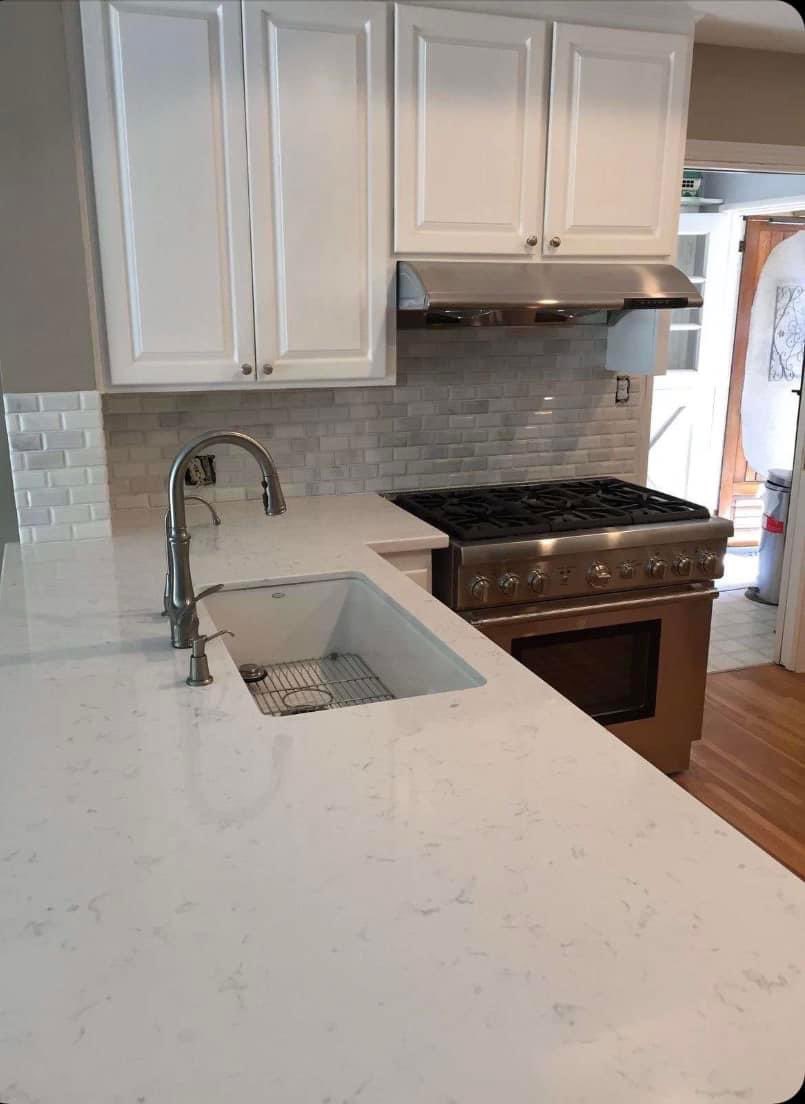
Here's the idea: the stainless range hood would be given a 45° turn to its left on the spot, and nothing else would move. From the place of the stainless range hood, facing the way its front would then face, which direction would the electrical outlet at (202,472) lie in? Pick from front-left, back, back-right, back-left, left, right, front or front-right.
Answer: back

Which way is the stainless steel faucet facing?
to the viewer's right

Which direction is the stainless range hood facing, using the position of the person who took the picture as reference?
facing the viewer and to the right of the viewer

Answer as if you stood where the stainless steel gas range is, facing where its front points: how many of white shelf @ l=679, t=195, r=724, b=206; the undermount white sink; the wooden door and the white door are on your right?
1

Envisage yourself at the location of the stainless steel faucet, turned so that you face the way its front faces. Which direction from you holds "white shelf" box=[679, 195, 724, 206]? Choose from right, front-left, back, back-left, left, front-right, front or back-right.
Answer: front-left

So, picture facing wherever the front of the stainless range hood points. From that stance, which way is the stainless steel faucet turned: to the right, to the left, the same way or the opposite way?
to the left

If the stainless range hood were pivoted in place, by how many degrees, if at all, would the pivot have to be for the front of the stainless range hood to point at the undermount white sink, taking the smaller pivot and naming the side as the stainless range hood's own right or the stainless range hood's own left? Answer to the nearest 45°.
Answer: approximately 90° to the stainless range hood's own right

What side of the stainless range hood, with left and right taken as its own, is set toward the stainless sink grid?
right

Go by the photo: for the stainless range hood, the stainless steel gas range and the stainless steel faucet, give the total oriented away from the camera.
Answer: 0

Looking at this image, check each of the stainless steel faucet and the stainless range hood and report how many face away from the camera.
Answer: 0

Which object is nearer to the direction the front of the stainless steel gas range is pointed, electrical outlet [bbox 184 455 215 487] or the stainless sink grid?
the stainless sink grid

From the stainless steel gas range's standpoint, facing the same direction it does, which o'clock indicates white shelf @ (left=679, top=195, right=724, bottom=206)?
The white shelf is roughly at 8 o'clock from the stainless steel gas range.
